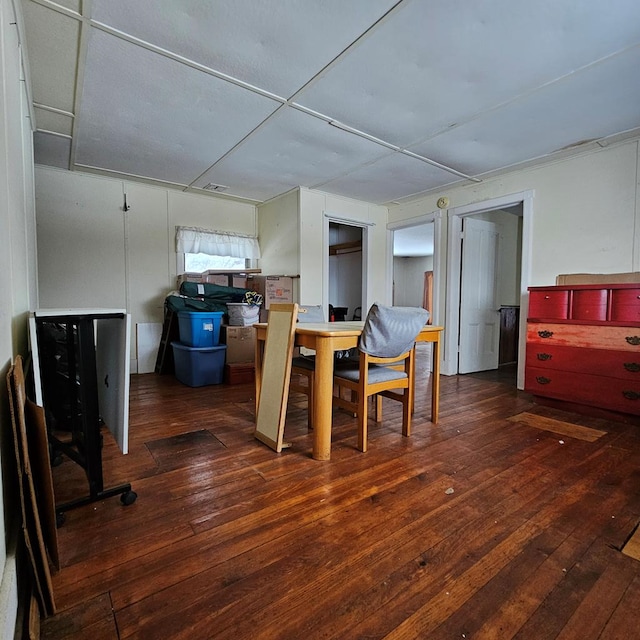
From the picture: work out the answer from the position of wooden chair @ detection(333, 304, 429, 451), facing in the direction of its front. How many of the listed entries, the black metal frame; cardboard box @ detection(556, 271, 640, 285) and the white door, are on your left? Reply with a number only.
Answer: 1

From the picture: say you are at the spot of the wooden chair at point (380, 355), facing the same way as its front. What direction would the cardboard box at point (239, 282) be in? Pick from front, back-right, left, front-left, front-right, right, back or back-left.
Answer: front

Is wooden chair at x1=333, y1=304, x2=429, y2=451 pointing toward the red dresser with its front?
no

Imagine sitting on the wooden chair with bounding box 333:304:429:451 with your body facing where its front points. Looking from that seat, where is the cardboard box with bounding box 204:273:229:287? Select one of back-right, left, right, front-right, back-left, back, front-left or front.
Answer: front

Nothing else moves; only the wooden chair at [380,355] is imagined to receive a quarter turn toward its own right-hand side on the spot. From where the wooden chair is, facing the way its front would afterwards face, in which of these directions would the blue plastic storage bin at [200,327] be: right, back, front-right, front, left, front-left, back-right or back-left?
left

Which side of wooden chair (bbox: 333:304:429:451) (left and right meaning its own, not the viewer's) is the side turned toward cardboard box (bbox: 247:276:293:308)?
front

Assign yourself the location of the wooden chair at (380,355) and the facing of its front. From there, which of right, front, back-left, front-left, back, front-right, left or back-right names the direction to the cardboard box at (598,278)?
right

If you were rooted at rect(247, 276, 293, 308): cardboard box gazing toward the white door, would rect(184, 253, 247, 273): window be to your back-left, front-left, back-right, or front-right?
back-left

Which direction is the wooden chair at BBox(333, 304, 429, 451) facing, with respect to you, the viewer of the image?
facing away from the viewer and to the left of the viewer

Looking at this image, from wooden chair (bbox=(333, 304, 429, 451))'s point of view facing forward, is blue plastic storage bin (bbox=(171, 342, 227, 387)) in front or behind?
in front

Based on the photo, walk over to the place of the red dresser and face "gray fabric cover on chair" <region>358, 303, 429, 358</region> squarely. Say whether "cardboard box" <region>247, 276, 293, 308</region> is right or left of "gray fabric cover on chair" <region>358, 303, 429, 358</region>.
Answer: right

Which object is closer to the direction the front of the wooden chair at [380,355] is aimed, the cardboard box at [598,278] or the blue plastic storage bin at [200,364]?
the blue plastic storage bin

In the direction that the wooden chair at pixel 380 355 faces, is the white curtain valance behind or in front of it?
in front

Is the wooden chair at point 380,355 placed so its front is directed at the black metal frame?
no

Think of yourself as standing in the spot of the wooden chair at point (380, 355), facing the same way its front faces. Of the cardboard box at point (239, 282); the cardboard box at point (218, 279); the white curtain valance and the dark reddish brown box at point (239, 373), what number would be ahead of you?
4

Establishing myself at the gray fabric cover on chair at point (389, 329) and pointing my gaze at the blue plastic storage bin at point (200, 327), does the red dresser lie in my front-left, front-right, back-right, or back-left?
back-right
